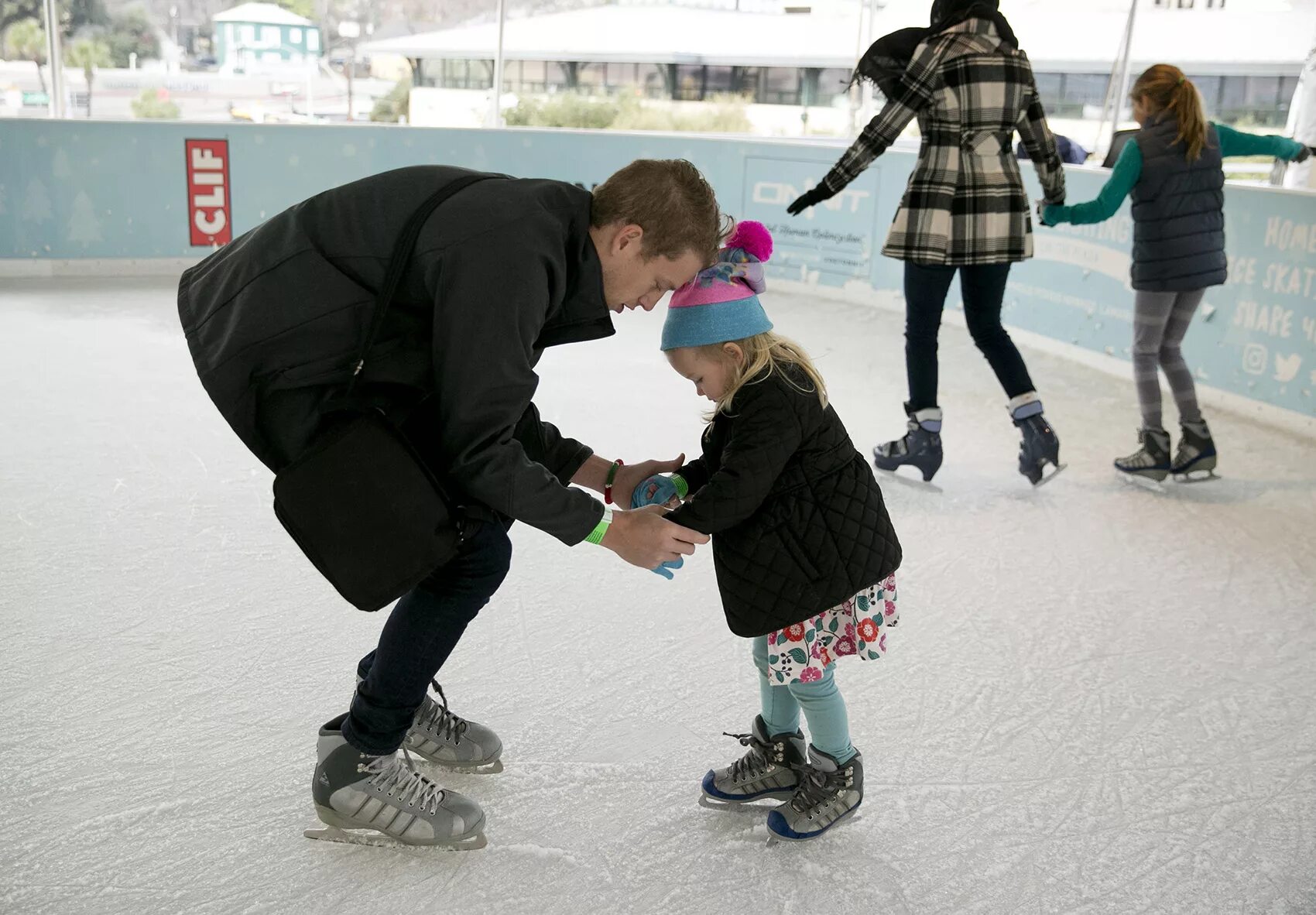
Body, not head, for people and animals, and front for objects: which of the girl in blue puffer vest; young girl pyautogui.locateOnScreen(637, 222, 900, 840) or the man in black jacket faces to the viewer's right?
the man in black jacket

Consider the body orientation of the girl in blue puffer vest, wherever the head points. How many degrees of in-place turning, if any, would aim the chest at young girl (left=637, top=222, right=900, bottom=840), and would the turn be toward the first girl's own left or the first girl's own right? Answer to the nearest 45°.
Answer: approximately 135° to the first girl's own left

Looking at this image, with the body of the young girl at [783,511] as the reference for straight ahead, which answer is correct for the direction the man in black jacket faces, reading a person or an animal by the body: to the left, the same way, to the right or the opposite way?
the opposite way

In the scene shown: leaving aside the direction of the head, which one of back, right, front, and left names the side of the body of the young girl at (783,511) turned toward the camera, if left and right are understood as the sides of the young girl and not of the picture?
left

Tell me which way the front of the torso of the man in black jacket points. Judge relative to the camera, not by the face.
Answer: to the viewer's right

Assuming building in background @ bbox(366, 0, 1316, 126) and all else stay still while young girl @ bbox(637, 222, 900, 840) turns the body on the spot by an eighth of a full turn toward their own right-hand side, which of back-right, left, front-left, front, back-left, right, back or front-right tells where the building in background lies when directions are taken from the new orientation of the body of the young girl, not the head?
front-right

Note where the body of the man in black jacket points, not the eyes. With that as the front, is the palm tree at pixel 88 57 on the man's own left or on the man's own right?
on the man's own left

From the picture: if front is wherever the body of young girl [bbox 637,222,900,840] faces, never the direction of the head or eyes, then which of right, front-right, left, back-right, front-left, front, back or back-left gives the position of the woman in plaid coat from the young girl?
right

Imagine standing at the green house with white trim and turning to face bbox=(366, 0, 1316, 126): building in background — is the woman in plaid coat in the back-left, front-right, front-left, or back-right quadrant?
front-right

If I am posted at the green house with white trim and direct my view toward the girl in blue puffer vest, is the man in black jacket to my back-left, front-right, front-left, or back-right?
front-right

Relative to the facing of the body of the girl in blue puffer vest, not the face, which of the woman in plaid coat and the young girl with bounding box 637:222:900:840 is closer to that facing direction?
the woman in plaid coat

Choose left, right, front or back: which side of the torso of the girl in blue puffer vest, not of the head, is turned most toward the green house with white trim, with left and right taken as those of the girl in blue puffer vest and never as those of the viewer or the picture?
front

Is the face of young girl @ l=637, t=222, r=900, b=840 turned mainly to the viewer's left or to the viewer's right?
to the viewer's left

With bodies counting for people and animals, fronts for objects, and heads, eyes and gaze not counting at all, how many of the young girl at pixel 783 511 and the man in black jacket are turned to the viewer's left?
1

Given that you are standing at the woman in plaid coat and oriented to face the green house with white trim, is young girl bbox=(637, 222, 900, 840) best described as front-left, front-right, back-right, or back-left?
back-left
